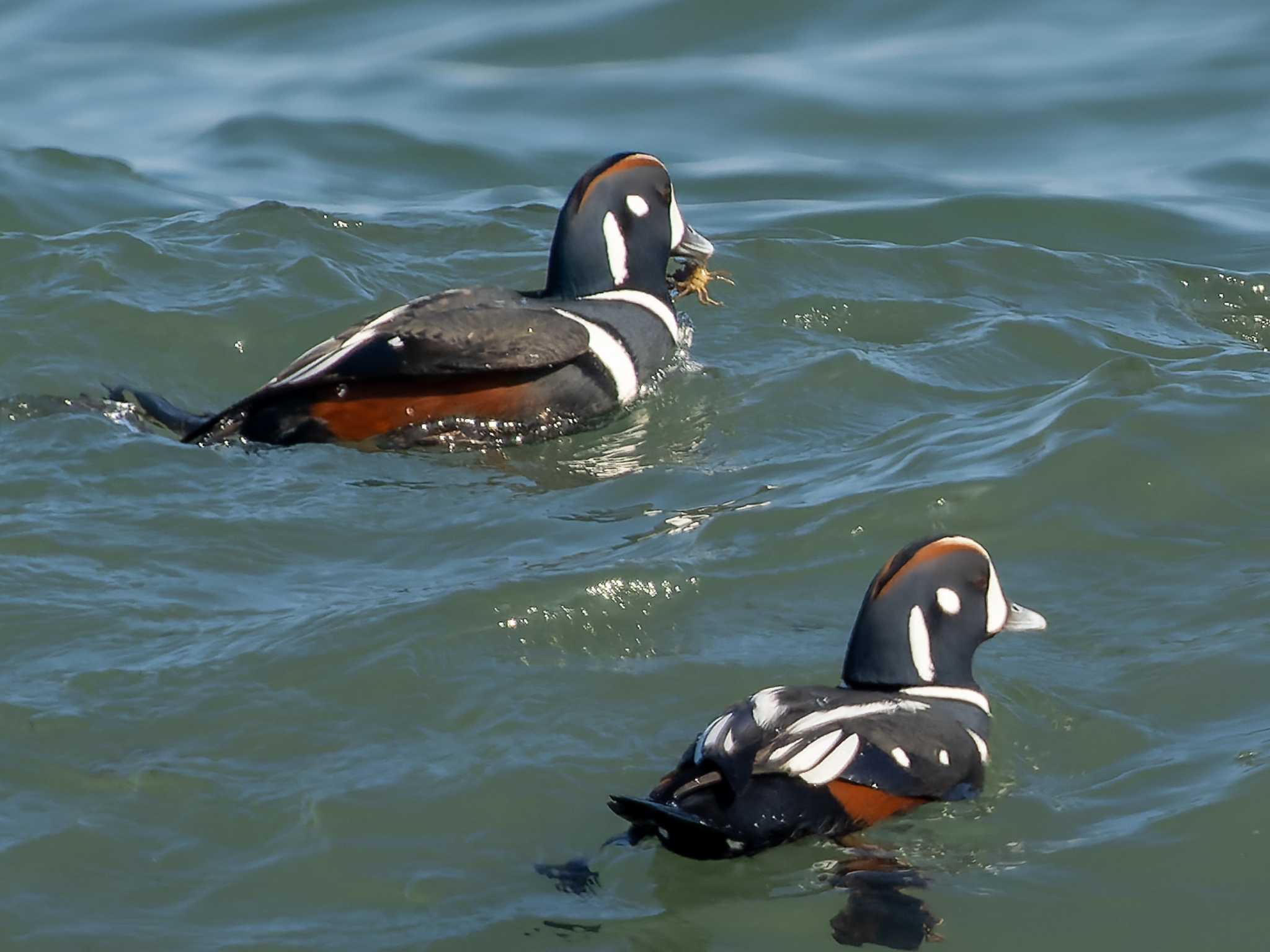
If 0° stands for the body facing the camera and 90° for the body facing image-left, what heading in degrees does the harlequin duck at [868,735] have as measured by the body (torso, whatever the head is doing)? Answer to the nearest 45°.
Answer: approximately 225°

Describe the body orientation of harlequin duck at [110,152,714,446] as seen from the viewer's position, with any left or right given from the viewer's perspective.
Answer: facing to the right of the viewer

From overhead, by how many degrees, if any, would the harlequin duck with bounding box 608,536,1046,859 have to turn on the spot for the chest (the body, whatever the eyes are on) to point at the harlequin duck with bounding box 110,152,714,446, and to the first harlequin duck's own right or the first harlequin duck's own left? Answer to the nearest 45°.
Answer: approximately 90° to the first harlequin duck's own left

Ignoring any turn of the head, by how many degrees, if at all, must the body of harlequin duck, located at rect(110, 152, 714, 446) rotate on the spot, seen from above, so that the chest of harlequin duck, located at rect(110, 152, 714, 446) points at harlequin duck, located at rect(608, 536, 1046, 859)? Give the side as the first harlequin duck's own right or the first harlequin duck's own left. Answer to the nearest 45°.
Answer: approximately 90° to the first harlequin duck's own right
